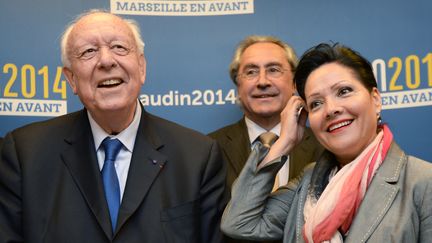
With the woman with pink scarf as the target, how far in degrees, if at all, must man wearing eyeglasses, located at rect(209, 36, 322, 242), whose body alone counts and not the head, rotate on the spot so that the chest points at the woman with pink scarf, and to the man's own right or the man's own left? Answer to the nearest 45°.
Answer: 0° — they already face them

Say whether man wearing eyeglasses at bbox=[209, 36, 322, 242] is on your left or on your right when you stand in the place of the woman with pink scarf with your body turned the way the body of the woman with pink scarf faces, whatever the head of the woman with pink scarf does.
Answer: on your right

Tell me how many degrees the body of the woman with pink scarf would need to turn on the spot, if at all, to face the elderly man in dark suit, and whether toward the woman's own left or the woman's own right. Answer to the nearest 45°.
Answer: approximately 45° to the woman's own right

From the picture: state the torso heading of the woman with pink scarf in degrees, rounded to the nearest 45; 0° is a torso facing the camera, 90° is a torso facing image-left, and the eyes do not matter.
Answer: approximately 45°

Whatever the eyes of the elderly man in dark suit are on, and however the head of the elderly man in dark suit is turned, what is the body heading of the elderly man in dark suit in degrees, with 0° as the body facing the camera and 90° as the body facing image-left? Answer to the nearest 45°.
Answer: approximately 0°
